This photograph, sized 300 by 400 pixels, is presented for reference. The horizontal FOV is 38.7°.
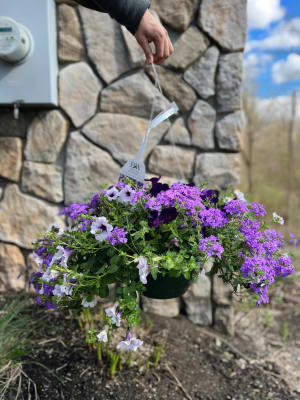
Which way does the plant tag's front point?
toward the camera

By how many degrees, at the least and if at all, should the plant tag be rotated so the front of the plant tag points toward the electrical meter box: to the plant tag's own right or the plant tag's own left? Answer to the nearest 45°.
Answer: approximately 135° to the plant tag's own right

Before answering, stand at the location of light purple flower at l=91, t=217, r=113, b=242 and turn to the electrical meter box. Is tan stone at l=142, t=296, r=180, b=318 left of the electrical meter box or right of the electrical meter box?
right
